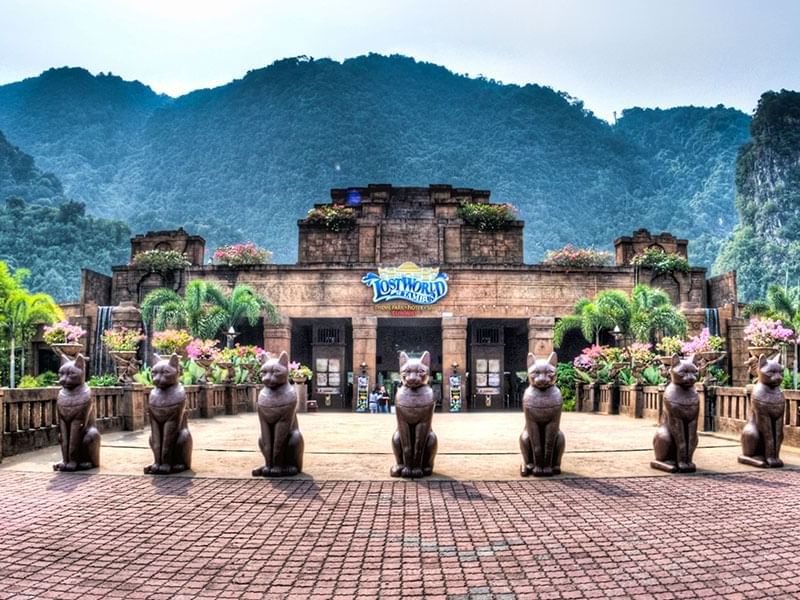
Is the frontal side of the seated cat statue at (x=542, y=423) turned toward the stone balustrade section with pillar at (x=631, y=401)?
no

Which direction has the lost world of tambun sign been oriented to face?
toward the camera

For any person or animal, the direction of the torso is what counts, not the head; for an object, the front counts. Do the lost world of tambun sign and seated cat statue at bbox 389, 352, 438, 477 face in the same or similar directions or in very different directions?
same or similar directions

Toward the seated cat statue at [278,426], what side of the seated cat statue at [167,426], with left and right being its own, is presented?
left

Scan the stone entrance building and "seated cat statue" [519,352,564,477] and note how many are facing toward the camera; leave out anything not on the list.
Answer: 2

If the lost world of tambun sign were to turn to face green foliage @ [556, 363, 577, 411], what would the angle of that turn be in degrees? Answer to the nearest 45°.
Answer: approximately 45° to its left

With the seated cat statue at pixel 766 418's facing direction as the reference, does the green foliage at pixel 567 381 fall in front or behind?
behind

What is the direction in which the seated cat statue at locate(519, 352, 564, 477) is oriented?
toward the camera

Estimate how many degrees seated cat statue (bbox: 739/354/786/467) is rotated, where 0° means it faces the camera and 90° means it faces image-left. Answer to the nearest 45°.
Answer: approximately 315°

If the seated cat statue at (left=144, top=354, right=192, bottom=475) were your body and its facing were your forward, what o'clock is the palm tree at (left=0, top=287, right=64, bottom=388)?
The palm tree is roughly at 4 o'clock from the seated cat statue.

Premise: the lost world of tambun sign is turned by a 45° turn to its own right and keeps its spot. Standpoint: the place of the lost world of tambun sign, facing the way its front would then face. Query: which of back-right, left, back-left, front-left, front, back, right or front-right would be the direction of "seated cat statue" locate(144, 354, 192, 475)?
front-left

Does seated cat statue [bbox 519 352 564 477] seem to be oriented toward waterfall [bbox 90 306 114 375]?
no

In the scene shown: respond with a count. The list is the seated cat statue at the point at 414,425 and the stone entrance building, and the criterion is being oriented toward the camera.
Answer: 2

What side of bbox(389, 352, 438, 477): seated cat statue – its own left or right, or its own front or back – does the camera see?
front

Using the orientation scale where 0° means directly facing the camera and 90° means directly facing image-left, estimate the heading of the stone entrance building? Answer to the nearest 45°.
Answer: approximately 0°

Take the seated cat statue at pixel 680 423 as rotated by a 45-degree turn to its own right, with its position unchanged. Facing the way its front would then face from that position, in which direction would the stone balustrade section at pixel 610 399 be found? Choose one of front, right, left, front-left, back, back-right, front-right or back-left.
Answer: back

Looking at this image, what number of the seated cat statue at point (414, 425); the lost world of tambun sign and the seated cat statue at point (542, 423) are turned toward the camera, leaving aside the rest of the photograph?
3

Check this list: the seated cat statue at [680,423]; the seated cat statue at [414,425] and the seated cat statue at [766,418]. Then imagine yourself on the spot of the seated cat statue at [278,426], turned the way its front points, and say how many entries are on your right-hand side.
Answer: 0

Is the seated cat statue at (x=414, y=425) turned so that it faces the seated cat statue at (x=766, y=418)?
no
